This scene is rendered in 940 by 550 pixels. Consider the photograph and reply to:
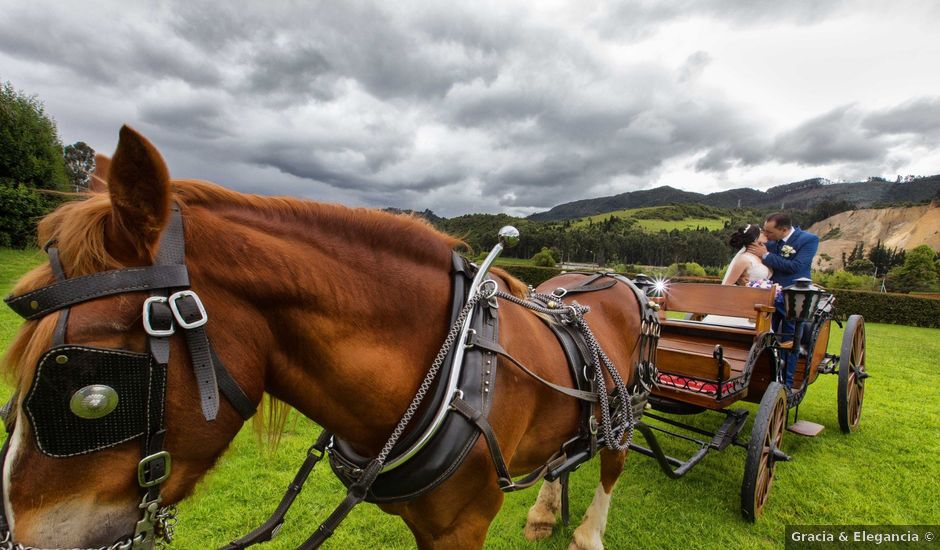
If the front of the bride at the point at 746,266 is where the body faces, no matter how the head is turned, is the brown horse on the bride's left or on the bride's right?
on the bride's right

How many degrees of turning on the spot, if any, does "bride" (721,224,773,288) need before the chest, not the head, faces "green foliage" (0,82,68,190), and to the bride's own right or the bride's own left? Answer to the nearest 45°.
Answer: approximately 180°

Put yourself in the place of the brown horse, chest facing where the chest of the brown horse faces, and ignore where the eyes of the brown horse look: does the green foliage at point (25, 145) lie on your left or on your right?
on your right

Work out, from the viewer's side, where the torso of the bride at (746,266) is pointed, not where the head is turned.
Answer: to the viewer's right

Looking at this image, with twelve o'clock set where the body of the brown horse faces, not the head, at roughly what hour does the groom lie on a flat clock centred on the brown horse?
The groom is roughly at 7 o'clock from the brown horse.

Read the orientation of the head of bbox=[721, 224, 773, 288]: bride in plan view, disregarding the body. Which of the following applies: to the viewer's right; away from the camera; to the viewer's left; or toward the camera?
to the viewer's right

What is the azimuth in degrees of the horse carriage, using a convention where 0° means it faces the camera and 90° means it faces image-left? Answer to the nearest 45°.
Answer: approximately 45°

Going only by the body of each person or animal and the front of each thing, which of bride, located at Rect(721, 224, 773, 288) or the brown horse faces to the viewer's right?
the bride
